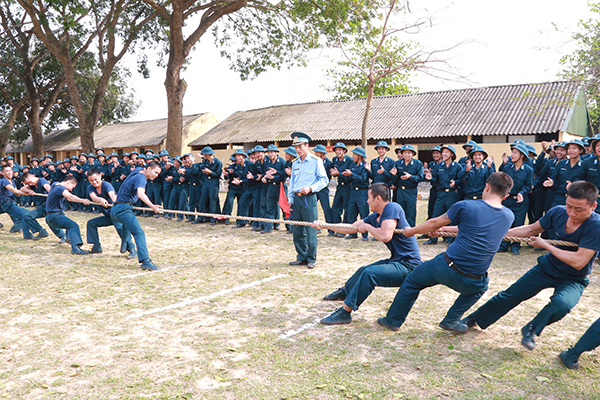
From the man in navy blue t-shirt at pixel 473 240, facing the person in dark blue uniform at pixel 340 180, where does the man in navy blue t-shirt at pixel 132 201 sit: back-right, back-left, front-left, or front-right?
front-left

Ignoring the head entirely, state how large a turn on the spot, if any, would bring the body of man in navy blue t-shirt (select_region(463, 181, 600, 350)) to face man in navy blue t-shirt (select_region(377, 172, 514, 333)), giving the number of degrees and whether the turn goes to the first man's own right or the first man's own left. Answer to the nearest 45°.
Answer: approximately 45° to the first man's own right

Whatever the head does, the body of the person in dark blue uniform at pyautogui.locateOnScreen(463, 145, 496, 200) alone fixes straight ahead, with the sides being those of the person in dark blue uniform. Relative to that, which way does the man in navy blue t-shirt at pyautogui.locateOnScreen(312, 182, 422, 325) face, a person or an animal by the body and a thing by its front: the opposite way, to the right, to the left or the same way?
to the right

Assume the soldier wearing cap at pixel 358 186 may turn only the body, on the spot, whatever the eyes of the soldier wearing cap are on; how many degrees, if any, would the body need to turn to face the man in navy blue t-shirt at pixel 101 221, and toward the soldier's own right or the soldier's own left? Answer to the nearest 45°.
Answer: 0° — they already face them

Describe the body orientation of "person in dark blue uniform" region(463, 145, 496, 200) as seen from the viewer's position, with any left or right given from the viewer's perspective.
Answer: facing the viewer

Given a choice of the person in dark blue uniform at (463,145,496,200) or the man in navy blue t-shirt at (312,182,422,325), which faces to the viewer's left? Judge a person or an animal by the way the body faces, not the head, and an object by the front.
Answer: the man in navy blue t-shirt

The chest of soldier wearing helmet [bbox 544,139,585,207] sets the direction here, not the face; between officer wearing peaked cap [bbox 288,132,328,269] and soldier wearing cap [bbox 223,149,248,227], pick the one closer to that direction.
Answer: the officer wearing peaked cap

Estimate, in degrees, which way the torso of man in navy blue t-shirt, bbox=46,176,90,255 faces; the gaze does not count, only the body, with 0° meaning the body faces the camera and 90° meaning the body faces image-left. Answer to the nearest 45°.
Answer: approximately 270°

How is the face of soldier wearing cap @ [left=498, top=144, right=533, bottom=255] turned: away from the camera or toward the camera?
toward the camera

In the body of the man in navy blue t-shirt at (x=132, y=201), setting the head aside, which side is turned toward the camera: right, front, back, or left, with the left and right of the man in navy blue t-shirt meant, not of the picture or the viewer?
right

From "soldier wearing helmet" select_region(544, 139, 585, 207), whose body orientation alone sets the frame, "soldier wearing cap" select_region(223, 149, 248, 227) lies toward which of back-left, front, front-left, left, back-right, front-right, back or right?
front-right

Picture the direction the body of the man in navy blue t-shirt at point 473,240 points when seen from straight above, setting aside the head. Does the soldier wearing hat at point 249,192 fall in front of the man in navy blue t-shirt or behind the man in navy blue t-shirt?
in front

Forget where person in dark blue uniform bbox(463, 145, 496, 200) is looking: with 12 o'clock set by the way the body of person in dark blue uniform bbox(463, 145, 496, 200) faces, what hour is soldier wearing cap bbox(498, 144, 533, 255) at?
soldier wearing cap bbox(498, 144, 533, 255) is roughly at 10 o'clock from person in dark blue uniform bbox(463, 145, 496, 200).

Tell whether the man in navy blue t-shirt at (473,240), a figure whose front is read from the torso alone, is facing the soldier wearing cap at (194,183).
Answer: yes

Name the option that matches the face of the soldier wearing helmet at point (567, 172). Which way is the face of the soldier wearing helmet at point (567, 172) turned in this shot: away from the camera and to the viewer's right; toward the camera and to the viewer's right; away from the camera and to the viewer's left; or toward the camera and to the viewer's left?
toward the camera and to the viewer's left

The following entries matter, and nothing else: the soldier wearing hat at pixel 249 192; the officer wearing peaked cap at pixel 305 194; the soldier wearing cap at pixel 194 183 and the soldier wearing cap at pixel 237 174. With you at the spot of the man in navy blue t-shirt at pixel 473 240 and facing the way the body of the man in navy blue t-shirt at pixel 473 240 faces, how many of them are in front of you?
4
